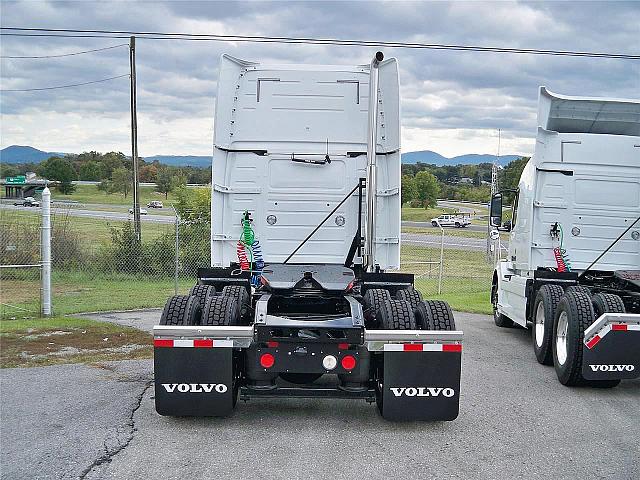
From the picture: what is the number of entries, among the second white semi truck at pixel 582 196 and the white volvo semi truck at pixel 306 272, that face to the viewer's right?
0

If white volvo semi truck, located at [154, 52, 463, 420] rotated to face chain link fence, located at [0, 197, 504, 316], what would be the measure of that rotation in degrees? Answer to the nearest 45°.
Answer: approximately 45° to its left

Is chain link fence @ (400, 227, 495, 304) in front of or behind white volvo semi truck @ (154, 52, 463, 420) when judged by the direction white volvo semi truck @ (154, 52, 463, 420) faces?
in front

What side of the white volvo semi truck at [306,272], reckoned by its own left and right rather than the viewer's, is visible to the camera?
back

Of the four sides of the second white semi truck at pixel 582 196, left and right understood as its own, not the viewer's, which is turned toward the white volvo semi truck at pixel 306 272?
left

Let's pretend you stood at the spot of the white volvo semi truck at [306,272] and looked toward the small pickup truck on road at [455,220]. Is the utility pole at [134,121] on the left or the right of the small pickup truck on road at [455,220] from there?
left

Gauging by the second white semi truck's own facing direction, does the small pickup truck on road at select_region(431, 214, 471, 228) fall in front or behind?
in front

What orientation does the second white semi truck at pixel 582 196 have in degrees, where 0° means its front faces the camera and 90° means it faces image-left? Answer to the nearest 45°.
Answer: approximately 135°

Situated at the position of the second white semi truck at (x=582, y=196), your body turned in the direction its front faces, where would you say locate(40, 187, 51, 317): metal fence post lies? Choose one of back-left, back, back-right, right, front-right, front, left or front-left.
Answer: front-left

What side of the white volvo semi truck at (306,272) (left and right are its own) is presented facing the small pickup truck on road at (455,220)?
front
